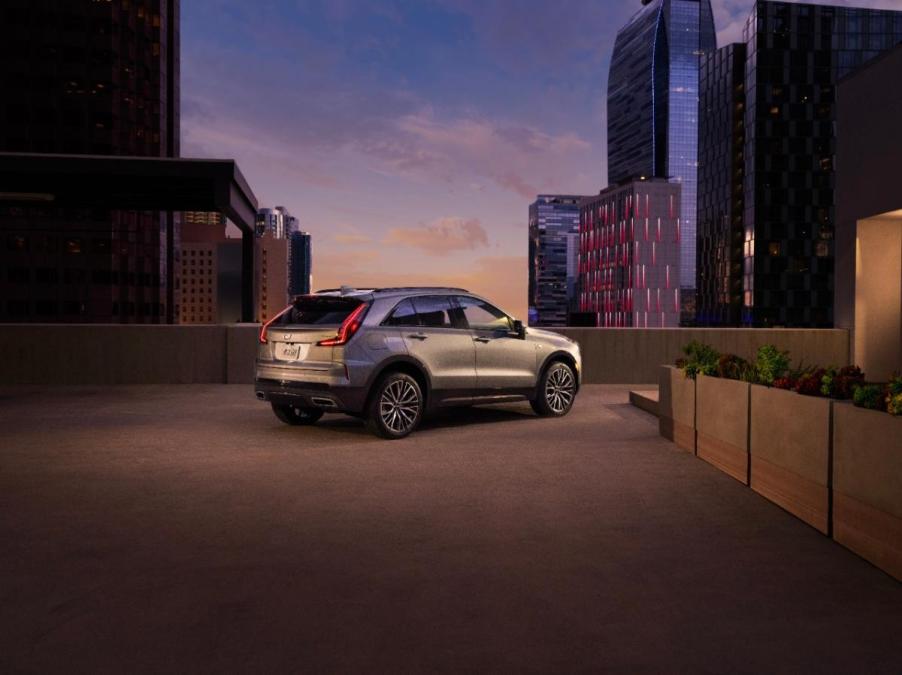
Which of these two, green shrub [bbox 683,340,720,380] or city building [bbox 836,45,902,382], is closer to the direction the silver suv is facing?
the city building

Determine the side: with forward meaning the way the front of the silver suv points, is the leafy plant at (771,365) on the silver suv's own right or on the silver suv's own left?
on the silver suv's own right

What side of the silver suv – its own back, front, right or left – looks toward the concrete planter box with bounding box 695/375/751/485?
right

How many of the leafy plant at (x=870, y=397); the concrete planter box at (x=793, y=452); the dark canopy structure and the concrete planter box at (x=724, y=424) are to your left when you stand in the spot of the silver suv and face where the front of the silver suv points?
1

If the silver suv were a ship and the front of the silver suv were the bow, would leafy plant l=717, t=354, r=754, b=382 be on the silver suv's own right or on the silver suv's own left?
on the silver suv's own right

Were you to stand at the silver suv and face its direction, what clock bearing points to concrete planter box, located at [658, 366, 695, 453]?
The concrete planter box is roughly at 2 o'clock from the silver suv.

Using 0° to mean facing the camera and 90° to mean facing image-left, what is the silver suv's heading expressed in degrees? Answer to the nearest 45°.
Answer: approximately 225°

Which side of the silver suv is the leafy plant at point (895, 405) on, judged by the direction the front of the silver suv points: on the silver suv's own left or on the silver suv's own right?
on the silver suv's own right

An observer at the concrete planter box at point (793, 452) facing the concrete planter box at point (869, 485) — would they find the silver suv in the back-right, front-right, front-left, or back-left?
back-right

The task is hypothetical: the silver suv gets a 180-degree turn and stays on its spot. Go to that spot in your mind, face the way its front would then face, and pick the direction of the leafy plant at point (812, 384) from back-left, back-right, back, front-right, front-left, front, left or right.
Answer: left
